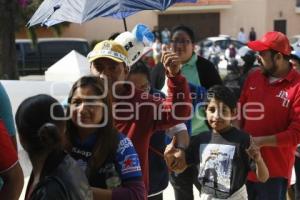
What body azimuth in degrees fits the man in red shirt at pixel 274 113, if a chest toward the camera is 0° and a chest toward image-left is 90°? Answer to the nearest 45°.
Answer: approximately 45°

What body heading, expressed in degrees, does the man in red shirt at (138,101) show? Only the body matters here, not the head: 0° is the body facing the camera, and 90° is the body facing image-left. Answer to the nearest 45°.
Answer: approximately 45°

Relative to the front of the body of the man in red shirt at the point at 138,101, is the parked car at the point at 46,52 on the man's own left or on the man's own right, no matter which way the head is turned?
on the man's own right

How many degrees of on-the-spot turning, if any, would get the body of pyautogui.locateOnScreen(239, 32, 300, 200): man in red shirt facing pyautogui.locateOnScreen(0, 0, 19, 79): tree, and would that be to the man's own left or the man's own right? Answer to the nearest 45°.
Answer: approximately 90° to the man's own right
